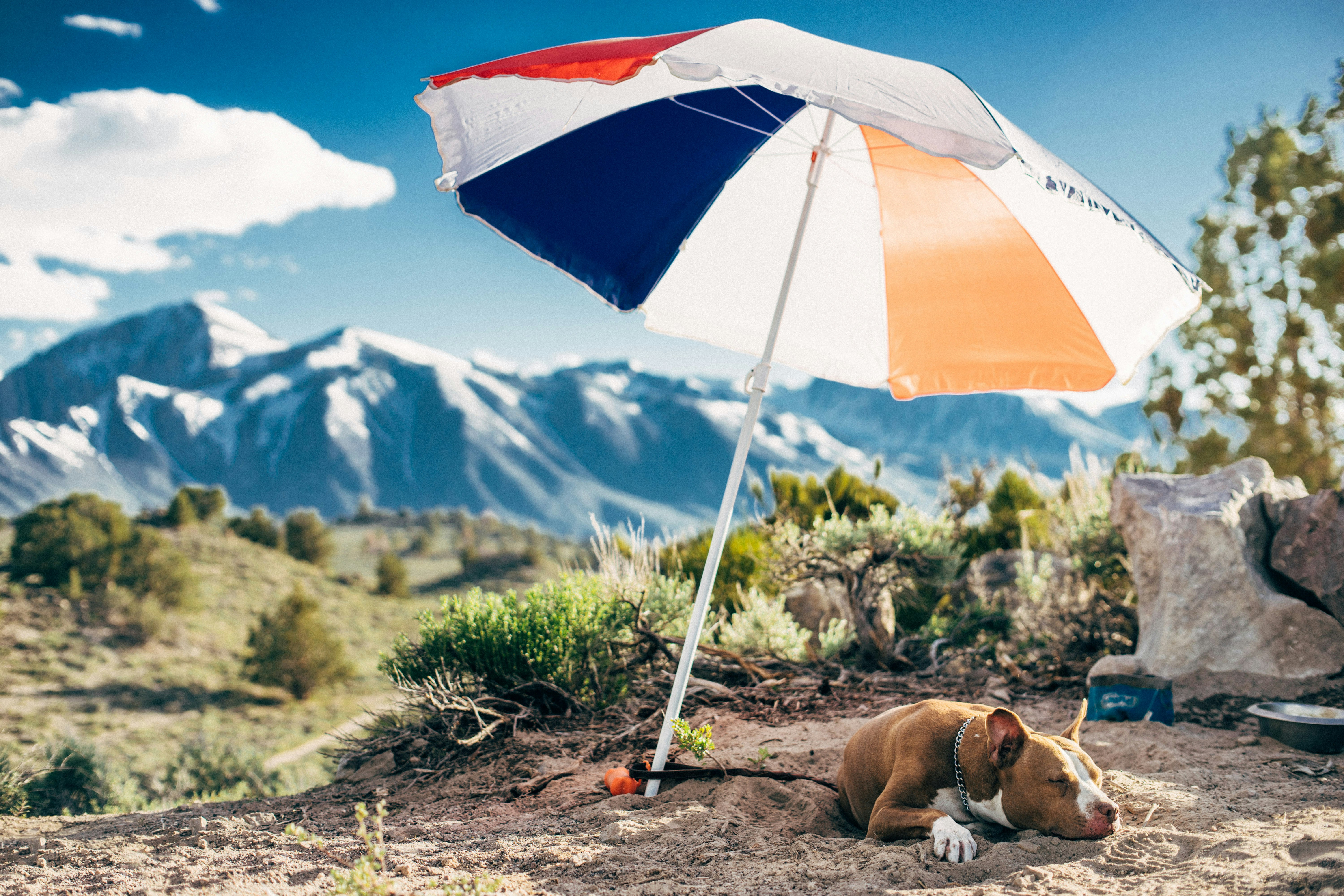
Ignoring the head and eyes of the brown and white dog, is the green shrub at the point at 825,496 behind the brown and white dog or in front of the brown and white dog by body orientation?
behind

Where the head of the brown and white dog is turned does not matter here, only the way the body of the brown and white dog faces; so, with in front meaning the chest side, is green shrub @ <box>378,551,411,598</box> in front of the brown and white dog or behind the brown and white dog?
behind

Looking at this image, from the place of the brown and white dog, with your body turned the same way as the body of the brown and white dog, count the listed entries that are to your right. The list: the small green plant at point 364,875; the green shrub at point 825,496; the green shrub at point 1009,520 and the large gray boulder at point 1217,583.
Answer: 1

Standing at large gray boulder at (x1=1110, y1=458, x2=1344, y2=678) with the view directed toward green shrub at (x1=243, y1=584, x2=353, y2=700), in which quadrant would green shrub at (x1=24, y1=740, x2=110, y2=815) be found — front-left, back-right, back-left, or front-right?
front-left

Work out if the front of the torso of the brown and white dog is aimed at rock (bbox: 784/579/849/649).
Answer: no

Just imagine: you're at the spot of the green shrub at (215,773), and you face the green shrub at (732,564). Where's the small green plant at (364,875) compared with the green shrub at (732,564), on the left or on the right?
right

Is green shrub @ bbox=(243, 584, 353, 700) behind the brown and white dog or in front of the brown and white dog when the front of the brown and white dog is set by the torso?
behind

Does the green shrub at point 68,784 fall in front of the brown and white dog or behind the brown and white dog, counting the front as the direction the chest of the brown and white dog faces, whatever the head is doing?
behind

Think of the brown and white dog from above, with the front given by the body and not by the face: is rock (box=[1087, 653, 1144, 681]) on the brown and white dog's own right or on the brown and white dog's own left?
on the brown and white dog's own left

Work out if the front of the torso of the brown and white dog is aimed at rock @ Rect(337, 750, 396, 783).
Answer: no

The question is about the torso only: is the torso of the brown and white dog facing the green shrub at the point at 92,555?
no

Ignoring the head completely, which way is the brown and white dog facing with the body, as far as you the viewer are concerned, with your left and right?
facing the viewer and to the right of the viewer

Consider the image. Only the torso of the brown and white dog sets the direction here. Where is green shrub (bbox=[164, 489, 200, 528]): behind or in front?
behind

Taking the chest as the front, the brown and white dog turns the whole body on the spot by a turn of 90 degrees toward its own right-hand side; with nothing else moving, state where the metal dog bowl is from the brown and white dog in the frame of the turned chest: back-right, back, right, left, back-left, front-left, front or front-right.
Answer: back
